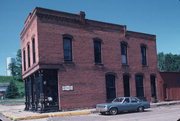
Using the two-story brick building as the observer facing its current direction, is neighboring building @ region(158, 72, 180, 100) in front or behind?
behind

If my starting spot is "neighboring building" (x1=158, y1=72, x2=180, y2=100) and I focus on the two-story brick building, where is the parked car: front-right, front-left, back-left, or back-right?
front-left

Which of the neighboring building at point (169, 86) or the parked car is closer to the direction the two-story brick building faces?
the parked car

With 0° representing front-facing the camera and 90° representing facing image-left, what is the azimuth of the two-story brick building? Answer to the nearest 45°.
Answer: approximately 45°

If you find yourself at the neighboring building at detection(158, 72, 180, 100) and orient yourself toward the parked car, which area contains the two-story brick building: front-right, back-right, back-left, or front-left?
front-right

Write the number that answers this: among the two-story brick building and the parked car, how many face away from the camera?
0
